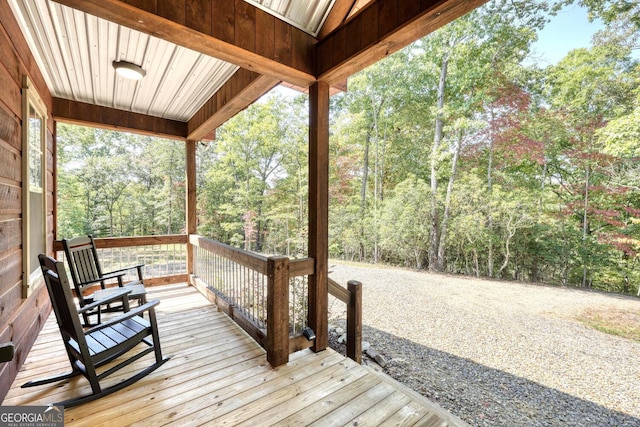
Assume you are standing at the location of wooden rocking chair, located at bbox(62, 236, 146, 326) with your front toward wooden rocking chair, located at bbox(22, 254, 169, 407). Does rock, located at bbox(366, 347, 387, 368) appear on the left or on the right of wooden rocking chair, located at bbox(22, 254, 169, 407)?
left

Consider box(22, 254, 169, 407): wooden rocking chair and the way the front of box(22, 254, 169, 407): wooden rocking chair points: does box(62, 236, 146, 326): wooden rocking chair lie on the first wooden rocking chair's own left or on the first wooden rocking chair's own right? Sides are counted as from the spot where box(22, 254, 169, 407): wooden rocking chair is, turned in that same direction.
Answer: on the first wooden rocking chair's own left

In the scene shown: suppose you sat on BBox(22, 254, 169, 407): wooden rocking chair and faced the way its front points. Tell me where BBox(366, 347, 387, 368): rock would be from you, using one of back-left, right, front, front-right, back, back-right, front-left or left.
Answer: front-right

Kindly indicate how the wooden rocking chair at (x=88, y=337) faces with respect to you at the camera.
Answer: facing away from the viewer and to the right of the viewer

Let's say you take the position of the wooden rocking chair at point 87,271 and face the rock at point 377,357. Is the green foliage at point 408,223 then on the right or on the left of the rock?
left

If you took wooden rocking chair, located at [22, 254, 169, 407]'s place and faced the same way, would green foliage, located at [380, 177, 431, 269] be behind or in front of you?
in front

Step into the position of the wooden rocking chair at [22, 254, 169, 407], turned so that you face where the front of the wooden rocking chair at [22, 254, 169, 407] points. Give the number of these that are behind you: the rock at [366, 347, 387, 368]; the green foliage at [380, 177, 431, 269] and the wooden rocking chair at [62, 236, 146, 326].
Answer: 0
